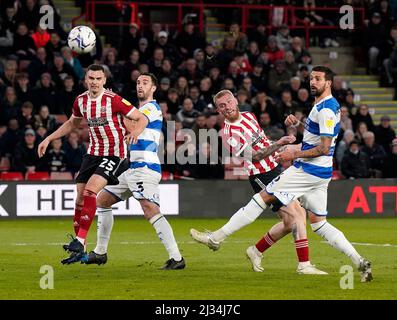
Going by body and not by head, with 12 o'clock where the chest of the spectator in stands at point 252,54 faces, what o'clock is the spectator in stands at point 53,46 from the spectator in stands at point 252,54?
the spectator in stands at point 53,46 is roughly at 2 o'clock from the spectator in stands at point 252,54.

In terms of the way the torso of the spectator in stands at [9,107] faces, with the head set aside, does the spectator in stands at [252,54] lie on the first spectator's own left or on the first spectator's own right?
on the first spectator's own left

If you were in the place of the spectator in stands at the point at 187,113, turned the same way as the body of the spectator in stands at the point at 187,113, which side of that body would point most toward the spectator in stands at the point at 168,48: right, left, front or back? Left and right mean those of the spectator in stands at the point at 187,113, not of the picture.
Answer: back

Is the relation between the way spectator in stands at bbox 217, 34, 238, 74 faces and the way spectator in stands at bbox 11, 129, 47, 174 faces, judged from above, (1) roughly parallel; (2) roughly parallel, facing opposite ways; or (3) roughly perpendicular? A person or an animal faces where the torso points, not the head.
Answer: roughly parallel

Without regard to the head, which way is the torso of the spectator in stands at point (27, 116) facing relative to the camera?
toward the camera

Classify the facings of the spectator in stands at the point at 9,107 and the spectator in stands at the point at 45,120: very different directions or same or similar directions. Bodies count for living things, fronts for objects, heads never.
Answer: same or similar directions

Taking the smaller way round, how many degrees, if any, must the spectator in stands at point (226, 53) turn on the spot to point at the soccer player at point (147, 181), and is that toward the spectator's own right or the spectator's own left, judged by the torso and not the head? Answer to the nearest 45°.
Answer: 0° — they already face them

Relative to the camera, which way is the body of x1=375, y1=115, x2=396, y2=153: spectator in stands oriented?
toward the camera

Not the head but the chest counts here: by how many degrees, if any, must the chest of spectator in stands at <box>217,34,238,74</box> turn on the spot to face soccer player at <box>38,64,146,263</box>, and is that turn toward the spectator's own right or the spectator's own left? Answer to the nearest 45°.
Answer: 0° — they already face them

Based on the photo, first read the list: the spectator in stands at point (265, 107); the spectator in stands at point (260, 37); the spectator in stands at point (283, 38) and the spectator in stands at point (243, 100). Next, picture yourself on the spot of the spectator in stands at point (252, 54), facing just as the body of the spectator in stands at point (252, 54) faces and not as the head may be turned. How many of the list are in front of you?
2

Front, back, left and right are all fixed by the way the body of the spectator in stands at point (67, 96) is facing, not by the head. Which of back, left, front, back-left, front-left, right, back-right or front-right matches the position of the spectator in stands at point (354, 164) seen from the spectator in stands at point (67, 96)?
left

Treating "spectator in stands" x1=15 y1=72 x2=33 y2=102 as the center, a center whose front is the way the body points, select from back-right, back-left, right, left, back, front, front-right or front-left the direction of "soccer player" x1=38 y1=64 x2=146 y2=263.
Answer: front

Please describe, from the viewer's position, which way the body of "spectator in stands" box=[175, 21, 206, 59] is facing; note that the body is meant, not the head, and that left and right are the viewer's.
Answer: facing the viewer

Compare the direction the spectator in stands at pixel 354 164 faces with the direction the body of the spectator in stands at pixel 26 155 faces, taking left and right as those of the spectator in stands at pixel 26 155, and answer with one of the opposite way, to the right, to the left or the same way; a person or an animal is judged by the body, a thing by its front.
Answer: the same way

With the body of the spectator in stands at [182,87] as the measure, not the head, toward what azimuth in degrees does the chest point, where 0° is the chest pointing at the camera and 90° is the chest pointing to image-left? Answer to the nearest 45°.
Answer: approximately 0°

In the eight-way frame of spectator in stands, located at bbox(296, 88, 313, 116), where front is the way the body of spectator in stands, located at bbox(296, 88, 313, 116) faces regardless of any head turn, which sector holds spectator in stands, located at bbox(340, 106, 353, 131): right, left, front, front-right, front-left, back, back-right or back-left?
left

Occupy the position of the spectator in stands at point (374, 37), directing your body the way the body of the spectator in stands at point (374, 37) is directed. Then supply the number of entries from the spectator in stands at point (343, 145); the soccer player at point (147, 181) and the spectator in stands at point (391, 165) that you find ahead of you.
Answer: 3
